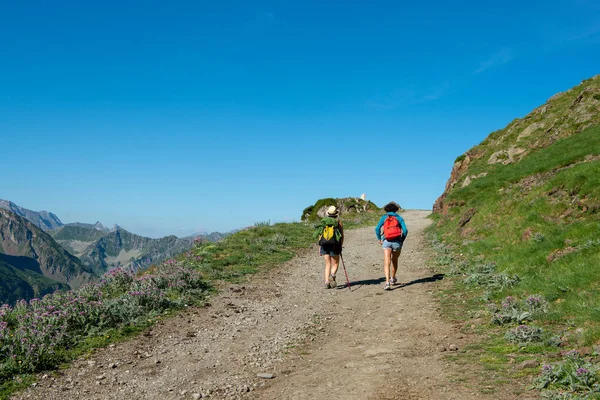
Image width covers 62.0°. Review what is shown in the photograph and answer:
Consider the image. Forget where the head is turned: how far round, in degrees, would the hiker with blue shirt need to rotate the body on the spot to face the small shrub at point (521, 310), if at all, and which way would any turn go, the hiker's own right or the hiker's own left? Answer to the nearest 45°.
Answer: approximately 135° to the hiker's own right

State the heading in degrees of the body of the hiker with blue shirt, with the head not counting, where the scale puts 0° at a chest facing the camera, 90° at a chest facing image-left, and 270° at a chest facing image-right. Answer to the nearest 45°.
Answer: approximately 180°

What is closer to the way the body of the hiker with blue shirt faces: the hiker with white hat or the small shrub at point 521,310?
the hiker with white hat

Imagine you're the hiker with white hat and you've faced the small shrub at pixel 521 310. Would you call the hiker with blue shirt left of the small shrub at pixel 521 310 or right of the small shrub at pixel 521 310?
left

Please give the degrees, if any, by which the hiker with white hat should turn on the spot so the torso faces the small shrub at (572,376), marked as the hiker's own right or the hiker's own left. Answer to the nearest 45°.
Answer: approximately 180°

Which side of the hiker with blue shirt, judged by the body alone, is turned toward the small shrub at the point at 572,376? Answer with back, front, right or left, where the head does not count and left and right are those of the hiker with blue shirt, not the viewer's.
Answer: back

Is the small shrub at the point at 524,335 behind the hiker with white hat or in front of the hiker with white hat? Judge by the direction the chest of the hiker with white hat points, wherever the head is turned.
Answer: behind

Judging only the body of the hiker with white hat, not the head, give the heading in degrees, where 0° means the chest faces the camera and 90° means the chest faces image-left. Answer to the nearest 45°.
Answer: approximately 180°

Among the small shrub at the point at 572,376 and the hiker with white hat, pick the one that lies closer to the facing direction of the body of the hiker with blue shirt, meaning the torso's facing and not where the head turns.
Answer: the hiker with white hat

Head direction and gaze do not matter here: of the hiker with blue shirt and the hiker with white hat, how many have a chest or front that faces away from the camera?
2

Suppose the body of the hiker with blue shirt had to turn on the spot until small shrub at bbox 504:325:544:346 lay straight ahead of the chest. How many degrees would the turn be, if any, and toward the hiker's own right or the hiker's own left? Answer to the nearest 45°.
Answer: approximately 180°

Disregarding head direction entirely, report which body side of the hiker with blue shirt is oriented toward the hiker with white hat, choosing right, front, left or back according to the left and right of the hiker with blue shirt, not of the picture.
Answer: left

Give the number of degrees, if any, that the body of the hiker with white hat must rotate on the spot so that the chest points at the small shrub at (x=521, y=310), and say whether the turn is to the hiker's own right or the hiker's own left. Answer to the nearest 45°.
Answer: approximately 135° to the hiker's own right
